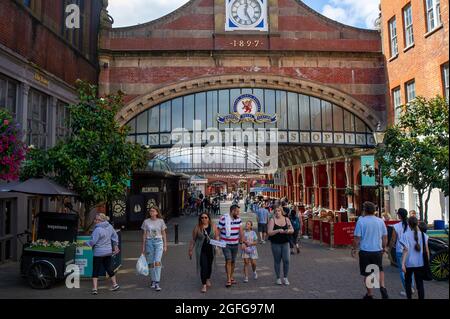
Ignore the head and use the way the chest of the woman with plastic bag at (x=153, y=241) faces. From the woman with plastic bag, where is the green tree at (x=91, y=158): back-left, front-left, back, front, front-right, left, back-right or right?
back-right

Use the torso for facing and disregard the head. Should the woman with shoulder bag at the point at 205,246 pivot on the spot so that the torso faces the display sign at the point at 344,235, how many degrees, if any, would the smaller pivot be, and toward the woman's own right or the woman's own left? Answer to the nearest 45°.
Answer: approximately 135° to the woman's own left

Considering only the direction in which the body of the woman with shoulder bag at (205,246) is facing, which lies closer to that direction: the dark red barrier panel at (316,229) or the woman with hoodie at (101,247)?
the woman with hoodie

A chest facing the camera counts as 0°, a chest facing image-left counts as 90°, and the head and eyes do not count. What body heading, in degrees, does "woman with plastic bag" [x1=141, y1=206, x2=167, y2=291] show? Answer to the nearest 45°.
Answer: approximately 0°
